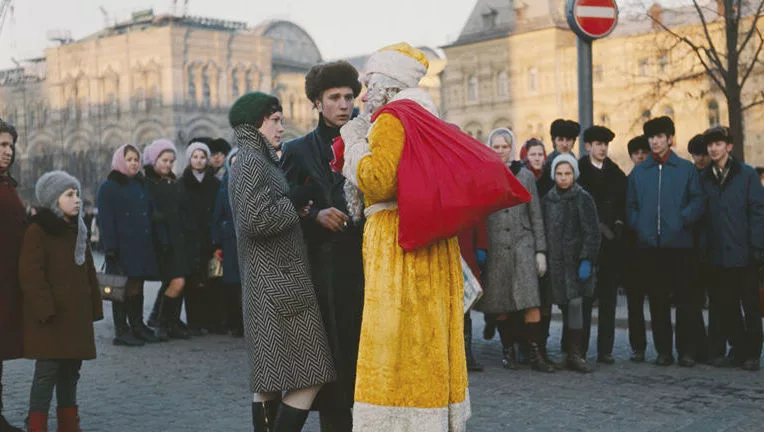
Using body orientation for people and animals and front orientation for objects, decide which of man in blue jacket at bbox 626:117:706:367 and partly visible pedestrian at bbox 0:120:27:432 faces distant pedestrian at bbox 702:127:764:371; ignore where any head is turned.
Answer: partly visible pedestrian at bbox 0:120:27:432

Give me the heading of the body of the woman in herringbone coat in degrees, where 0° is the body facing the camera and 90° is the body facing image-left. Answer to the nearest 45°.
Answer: approximately 270°

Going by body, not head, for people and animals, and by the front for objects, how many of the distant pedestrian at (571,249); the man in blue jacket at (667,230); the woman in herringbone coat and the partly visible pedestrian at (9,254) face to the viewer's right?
2

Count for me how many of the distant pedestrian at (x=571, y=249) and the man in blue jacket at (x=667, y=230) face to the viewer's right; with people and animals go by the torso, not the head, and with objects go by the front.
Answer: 0

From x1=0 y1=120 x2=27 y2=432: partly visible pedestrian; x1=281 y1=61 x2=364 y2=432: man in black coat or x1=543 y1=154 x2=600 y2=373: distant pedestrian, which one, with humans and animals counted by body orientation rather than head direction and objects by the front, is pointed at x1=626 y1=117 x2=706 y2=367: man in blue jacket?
x1=0 y1=120 x2=27 y2=432: partly visible pedestrian

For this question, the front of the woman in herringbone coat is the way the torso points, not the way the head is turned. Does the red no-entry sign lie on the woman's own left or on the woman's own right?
on the woman's own left

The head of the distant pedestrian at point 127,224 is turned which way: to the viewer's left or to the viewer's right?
to the viewer's right

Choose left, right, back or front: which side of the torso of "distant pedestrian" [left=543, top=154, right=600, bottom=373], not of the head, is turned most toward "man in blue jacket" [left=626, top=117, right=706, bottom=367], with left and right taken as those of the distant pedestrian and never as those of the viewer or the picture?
left

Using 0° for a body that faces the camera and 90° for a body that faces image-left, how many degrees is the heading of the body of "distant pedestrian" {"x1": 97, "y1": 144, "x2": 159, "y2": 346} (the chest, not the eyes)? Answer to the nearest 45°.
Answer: approximately 315°

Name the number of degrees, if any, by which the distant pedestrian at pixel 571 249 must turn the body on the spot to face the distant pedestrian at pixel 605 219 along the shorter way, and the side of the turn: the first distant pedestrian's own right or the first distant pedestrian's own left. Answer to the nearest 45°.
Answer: approximately 135° to the first distant pedestrian's own left

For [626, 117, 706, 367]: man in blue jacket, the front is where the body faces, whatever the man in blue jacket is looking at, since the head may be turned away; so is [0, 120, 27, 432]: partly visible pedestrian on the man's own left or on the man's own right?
on the man's own right

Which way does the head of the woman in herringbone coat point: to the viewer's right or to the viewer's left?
to the viewer's right

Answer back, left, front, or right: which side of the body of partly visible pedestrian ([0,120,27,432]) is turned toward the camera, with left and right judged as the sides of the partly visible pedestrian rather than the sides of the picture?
right
